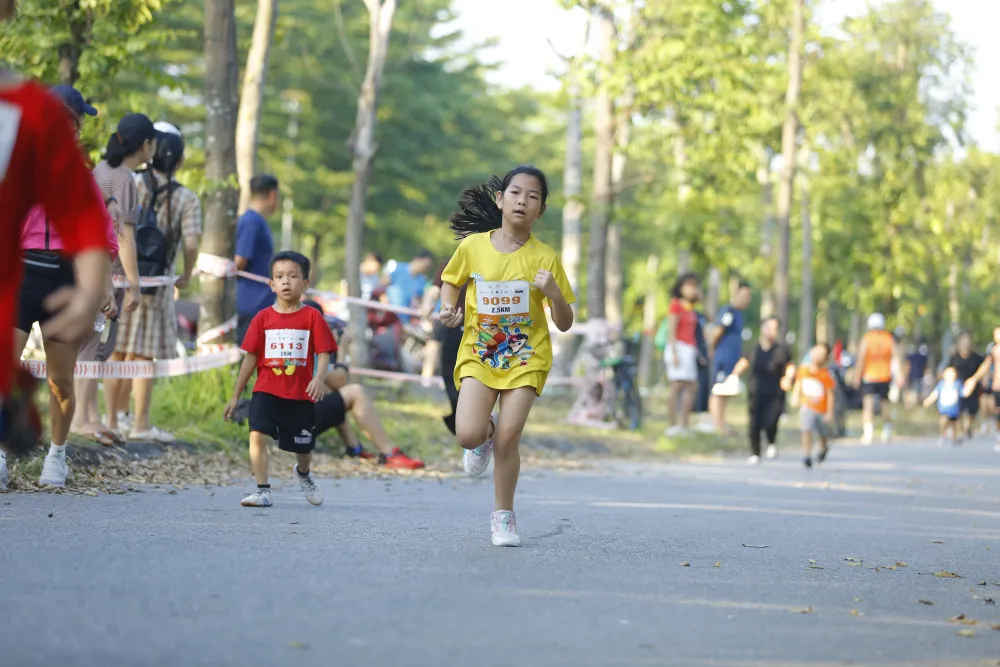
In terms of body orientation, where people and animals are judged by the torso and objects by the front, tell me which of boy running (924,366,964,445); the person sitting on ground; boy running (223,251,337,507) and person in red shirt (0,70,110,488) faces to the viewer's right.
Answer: the person sitting on ground

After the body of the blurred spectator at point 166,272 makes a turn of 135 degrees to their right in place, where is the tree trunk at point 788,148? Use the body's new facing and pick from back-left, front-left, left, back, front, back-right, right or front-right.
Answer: back-left

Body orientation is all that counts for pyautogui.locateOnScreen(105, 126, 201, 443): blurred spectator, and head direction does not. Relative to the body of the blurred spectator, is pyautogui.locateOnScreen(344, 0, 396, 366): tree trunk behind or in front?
in front

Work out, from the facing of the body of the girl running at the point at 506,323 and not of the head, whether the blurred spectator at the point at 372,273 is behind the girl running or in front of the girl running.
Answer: behind

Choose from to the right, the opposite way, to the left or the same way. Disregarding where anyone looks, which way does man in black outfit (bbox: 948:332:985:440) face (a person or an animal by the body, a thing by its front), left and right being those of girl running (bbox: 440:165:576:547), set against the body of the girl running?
the same way

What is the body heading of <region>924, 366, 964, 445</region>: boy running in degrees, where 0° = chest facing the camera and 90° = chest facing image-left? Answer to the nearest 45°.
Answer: approximately 0°

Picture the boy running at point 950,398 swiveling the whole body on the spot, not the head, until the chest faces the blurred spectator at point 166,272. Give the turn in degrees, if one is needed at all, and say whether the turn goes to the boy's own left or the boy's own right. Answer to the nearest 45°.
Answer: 0° — they already face them

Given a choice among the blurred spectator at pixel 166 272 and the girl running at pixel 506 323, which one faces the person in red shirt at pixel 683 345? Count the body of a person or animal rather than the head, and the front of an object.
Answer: the blurred spectator

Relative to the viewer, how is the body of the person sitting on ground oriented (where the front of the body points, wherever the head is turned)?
to the viewer's right

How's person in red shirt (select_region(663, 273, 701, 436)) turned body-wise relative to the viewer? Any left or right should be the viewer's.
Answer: facing the viewer and to the right of the viewer

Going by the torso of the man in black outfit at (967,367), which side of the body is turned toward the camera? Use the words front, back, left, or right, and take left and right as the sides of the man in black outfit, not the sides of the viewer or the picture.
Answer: front

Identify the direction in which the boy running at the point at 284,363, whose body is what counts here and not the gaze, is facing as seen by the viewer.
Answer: toward the camera

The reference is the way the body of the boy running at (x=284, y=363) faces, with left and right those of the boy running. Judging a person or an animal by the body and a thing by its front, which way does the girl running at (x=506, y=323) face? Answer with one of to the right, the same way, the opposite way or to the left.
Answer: the same way

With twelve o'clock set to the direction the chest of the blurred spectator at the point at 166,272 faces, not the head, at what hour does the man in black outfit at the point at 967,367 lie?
The man in black outfit is roughly at 12 o'clock from the blurred spectator.
